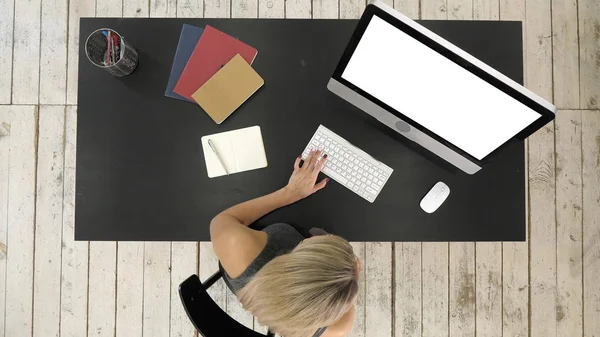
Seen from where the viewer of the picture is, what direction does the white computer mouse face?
facing away from the viewer and to the right of the viewer

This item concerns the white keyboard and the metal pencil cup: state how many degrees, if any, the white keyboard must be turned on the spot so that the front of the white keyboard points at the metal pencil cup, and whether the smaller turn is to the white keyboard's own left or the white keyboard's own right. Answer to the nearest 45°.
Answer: approximately 45° to the white keyboard's own right

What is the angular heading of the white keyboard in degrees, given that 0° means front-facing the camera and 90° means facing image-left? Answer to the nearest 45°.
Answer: approximately 45°

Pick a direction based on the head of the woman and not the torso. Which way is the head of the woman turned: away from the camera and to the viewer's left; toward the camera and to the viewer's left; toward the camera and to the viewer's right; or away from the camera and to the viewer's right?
away from the camera and to the viewer's right

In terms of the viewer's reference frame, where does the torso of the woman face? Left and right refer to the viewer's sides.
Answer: facing away from the viewer and to the right of the viewer
